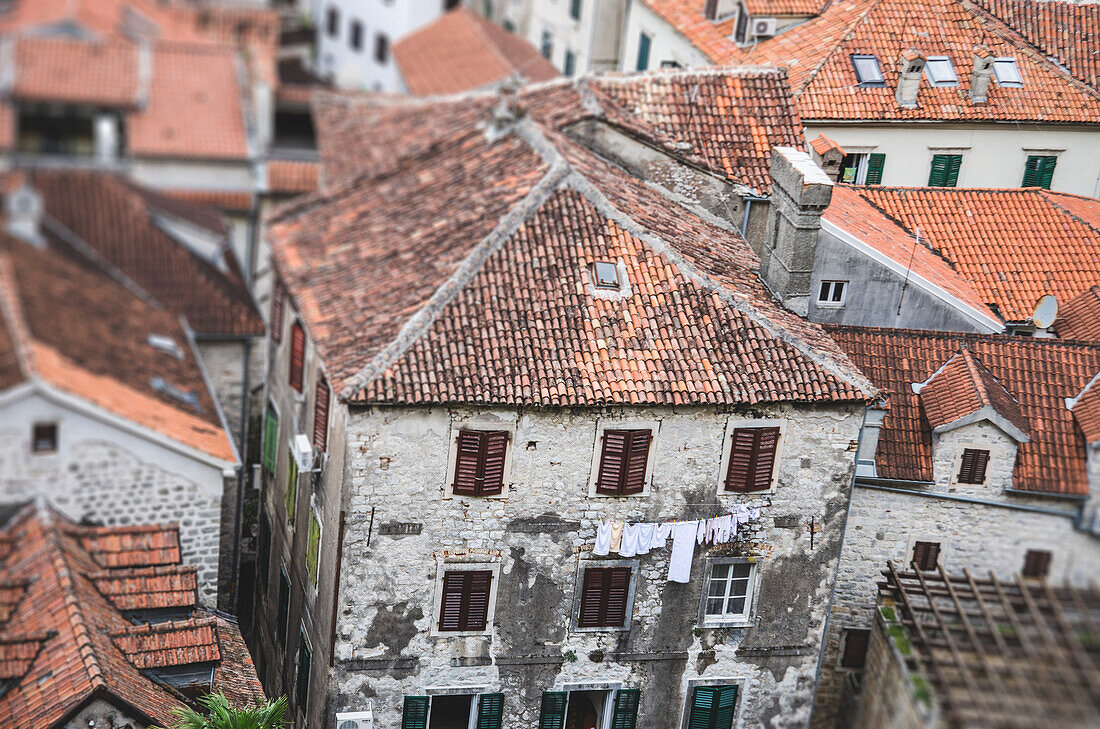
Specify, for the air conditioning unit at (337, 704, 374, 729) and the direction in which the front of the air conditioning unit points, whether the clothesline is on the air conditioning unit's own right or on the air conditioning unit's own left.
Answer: on the air conditioning unit's own left

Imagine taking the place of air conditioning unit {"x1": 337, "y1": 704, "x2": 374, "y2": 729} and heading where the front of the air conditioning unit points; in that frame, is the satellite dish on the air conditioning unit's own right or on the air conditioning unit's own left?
on the air conditioning unit's own left

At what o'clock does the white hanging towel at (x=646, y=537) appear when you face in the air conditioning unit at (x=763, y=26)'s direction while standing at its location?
The white hanging towel is roughly at 12 o'clock from the air conditioning unit.

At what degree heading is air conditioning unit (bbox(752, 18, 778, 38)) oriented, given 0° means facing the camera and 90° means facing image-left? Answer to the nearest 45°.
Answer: approximately 0°

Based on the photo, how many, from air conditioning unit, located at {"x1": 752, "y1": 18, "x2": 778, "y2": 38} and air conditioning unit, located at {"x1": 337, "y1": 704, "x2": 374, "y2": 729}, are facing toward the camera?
2

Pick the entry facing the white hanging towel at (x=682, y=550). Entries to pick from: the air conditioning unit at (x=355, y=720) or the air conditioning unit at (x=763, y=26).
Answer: the air conditioning unit at (x=763, y=26)

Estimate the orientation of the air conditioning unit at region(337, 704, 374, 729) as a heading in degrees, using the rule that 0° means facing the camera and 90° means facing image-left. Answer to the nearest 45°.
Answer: approximately 0°

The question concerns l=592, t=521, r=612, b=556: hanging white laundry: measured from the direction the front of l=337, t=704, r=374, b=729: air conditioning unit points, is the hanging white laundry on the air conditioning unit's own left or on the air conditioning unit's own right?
on the air conditioning unit's own left

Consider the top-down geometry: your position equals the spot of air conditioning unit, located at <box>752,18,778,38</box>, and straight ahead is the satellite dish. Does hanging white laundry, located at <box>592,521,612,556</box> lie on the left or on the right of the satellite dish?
right

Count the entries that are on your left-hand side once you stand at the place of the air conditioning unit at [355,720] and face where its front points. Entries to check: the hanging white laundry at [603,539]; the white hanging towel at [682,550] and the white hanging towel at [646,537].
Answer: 3

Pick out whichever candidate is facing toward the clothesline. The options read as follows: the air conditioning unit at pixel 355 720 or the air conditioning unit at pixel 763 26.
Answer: the air conditioning unit at pixel 763 26
